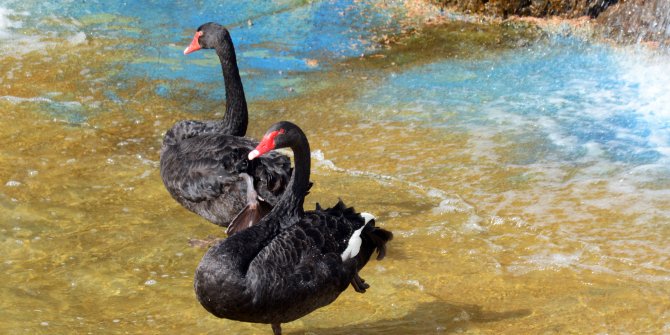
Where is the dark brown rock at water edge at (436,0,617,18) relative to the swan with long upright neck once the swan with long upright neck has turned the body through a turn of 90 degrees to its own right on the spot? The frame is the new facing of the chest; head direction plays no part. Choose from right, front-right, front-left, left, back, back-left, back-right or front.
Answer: front-right

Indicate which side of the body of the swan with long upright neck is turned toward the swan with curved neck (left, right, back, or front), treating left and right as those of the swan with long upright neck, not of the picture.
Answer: left

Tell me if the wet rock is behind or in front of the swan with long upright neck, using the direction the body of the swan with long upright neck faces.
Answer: behind

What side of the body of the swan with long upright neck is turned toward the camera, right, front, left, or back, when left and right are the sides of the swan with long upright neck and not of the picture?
left
